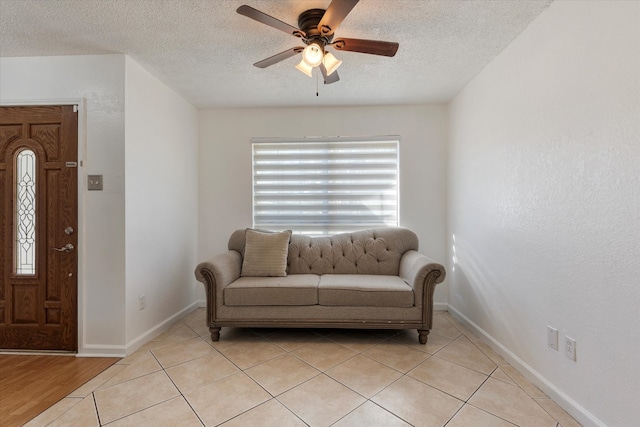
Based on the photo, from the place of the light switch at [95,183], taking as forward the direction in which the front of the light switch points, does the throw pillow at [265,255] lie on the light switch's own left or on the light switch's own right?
on the light switch's own left

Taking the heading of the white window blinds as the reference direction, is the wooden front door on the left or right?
on its right

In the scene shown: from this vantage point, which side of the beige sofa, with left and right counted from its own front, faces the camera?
front

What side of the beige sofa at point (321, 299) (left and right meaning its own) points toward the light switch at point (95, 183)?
right

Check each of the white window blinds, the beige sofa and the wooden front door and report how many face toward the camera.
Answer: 3

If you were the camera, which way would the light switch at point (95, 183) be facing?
facing the viewer

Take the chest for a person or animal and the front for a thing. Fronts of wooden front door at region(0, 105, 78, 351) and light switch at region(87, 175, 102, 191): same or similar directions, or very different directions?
same or similar directions

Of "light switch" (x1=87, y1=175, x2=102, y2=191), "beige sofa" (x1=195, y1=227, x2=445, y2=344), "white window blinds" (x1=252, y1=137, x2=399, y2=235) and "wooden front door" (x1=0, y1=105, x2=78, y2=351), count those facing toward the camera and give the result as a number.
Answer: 4

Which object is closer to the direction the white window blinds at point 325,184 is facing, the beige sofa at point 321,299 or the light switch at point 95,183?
the beige sofa
